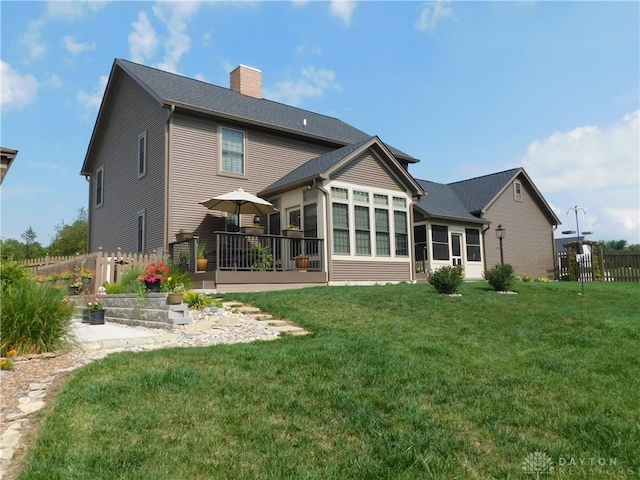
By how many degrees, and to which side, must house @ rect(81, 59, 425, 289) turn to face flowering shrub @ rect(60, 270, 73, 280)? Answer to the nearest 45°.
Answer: approximately 45° to its left

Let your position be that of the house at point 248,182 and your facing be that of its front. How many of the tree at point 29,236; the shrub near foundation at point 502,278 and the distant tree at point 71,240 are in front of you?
2

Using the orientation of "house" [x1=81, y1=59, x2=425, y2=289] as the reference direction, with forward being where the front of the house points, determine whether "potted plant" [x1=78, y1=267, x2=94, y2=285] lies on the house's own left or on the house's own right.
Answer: on the house's own left

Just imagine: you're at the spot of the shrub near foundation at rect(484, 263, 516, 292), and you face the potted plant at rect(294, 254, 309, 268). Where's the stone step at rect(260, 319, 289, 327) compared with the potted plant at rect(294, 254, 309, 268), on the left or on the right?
left

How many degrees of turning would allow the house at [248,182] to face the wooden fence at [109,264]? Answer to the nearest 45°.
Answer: approximately 90° to its left

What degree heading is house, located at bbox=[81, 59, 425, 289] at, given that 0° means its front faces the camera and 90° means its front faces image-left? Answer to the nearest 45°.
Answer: approximately 135°
